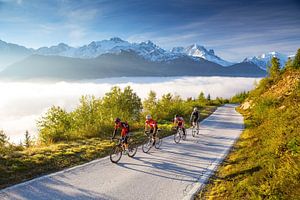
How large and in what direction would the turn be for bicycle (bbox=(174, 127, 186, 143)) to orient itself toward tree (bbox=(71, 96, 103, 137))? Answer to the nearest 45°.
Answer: approximately 90° to its right

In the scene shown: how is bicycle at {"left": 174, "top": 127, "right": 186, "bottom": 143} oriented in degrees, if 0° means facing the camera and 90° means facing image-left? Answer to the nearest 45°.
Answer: approximately 45°

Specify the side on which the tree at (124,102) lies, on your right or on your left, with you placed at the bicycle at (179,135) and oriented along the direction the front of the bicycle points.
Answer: on your right

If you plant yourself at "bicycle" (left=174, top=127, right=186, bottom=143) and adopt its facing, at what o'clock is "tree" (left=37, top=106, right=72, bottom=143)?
The tree is roughly at 2 o'clock from the bicycle.

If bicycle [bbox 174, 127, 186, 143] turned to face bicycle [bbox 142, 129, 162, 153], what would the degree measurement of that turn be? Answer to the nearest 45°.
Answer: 0° — it already faces it

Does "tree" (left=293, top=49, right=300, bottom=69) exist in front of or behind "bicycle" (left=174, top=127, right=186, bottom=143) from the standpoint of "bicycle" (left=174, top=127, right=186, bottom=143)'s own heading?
behind

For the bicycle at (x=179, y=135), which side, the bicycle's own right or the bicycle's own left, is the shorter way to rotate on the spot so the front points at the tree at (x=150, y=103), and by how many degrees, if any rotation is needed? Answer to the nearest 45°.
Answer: approximately 135° to the bicycle's own right
